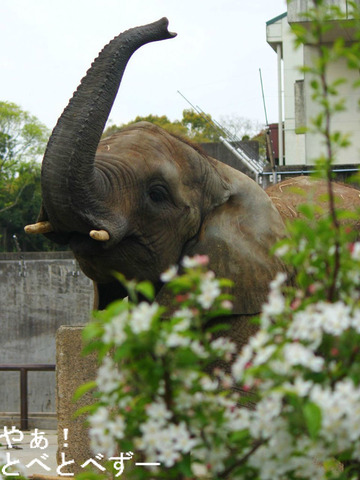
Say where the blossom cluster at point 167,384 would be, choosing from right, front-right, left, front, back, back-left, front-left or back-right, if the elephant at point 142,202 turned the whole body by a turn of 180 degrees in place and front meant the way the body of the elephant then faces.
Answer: back-right

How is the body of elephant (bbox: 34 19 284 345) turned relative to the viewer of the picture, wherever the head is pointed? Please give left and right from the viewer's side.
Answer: facing the viewer and to the left of the viewer
